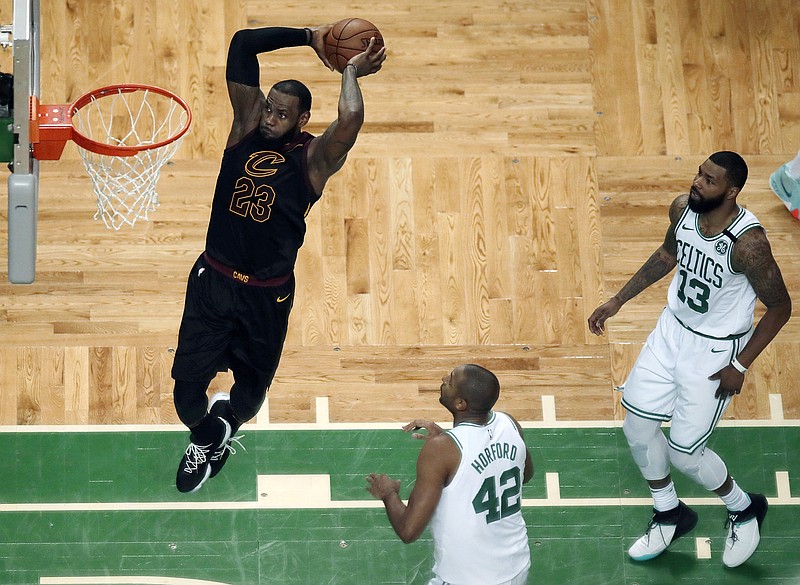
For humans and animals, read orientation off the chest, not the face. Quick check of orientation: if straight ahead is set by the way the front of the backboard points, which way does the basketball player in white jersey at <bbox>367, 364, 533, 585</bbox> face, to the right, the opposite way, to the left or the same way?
to the left

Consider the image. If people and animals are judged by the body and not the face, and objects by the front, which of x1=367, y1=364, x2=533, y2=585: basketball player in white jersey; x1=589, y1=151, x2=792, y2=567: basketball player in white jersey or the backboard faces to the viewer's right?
the backboard

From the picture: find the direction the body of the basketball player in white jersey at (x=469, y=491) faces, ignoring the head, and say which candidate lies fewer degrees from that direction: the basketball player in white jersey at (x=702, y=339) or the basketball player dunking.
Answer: the basketball player dunking

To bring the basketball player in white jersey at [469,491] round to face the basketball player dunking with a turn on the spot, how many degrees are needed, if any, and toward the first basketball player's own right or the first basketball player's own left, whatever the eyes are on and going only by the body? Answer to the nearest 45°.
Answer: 0° — they already face them

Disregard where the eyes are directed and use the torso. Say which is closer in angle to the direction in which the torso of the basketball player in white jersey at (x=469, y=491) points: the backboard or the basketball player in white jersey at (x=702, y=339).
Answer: the backboard

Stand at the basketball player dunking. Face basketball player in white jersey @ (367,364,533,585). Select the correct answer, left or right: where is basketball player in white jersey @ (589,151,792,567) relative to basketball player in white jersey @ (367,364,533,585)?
left

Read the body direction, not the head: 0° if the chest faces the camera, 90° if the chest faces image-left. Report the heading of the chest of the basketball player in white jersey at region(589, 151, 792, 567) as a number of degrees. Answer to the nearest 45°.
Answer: approximately 45°

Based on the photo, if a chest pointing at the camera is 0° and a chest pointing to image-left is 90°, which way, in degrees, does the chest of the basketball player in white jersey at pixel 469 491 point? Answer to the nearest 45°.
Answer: approximately 135°

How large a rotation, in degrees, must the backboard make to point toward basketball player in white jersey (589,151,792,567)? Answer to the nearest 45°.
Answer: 0° — it already faces them

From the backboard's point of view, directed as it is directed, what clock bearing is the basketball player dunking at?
The basketball player dunking is roughly at 12 o'clock from the backboard.

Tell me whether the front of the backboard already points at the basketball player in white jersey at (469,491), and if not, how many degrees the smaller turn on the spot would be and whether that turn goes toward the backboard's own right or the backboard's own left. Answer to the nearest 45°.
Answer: approximately 45° to the backboard's own right

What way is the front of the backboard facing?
to the viewer's right
